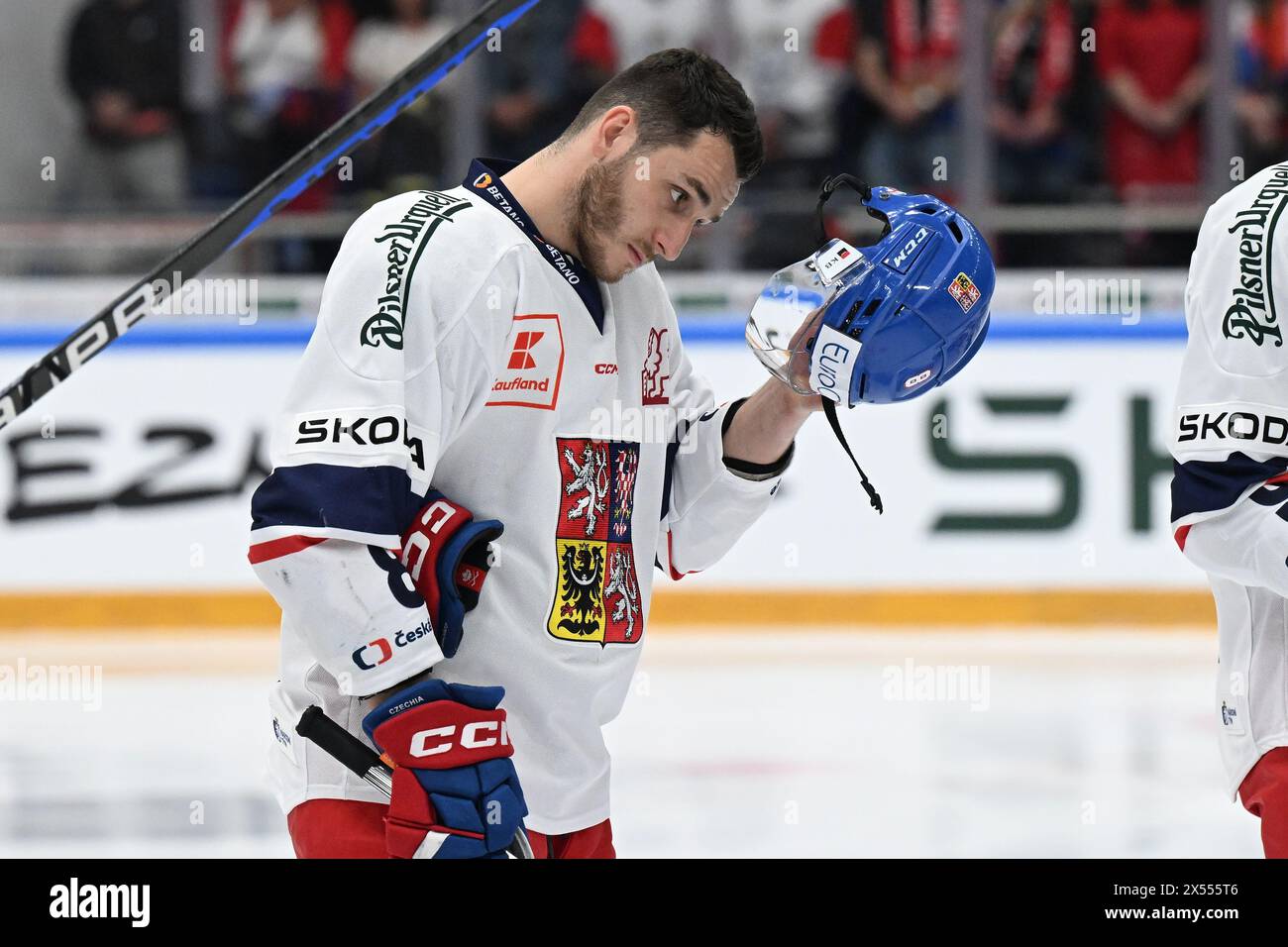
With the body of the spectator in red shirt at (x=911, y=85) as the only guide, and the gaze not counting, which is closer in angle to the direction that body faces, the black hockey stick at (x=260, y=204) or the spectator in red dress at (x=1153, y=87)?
the black hockey stick

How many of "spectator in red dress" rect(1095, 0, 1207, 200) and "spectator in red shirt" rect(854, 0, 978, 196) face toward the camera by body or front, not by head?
2

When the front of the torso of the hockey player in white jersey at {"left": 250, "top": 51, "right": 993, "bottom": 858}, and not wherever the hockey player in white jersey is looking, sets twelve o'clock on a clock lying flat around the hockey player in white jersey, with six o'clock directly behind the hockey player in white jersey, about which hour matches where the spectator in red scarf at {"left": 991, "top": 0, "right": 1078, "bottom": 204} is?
The spectator in red scarf is roughly at 8 o'clock from the hockey player in white jersey.

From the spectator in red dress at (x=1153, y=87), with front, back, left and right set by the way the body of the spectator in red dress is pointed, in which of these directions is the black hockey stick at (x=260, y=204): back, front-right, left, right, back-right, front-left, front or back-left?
front

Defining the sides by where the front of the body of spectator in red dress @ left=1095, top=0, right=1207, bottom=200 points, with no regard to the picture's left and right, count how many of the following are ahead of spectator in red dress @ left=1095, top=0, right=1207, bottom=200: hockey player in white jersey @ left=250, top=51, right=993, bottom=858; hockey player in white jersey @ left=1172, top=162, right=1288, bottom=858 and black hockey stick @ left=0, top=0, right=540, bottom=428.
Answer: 3

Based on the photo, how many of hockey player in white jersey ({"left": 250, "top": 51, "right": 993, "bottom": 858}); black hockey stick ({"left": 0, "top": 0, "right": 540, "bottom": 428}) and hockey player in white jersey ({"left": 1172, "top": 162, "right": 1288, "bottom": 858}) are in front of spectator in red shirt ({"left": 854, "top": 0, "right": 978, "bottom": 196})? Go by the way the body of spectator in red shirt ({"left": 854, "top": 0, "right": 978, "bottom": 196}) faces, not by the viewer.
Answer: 3

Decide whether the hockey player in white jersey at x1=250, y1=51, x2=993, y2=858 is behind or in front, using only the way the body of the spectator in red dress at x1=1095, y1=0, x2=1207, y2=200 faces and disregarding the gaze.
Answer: in front

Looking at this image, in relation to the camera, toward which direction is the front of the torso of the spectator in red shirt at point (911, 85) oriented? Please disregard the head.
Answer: toward the camera

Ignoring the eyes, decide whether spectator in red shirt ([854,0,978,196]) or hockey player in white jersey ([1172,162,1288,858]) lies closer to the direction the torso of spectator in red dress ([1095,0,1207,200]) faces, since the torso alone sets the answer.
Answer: the hockey player in white jersey

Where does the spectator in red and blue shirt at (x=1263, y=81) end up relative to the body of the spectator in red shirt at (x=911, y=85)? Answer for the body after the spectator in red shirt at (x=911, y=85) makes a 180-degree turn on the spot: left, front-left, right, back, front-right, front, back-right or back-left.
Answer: right

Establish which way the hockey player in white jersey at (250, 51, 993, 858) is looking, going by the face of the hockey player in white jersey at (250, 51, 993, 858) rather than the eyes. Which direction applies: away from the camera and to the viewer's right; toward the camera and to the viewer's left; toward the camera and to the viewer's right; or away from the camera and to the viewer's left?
toward the camera and to the viewer's right

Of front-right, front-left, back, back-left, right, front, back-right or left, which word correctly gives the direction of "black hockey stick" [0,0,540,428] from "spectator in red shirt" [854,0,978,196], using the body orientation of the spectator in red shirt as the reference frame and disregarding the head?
front

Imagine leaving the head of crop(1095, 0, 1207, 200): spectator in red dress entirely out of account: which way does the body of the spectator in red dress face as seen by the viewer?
toward the camera
